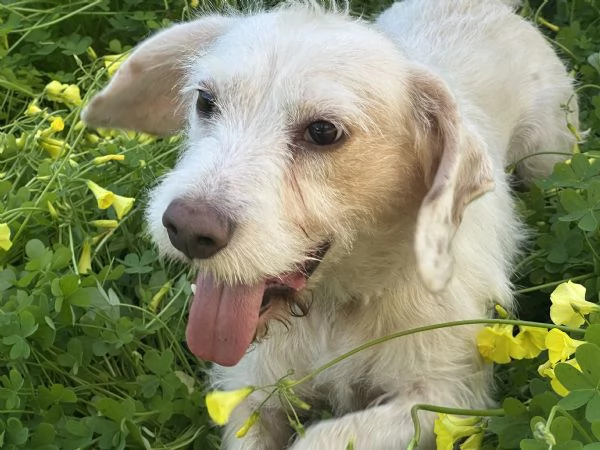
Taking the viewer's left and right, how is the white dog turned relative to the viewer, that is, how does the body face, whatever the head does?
facing the viewer and to the left of the viewer

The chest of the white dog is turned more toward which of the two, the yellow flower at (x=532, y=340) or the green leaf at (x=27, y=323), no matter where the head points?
the green leaf

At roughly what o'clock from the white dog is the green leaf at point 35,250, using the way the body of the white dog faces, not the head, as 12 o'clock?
The green leaf is roughly at 2 o'clock from the white dog.

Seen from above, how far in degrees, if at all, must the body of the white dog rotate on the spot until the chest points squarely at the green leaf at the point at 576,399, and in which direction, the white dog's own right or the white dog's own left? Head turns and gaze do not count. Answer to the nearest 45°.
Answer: approximately 90° to the white dog's own left

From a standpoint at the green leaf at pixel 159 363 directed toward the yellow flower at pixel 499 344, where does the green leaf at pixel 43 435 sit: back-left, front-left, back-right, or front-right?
back-right

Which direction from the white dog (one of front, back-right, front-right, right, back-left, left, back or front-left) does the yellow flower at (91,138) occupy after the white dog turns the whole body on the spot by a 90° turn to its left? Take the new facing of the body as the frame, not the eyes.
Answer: back

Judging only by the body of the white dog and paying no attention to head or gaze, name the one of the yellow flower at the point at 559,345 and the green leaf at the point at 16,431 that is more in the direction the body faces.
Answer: the green leaf

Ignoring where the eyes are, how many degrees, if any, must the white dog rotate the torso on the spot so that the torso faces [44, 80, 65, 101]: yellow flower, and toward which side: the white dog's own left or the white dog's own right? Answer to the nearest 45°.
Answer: approximately 90° to the white dog's own right

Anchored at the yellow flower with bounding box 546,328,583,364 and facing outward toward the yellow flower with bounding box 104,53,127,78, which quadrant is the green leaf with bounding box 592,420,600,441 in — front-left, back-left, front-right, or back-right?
back-left

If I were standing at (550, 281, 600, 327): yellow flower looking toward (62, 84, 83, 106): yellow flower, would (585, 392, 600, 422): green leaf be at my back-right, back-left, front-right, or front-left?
back-left

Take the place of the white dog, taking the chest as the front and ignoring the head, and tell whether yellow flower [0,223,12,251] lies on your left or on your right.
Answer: on your right

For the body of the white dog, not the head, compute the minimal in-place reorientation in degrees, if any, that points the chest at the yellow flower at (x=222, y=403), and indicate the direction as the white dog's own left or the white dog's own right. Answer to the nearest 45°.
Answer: approximately 45° to the white dog's own left

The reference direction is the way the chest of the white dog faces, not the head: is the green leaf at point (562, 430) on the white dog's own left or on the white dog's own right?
on the white dog's own left

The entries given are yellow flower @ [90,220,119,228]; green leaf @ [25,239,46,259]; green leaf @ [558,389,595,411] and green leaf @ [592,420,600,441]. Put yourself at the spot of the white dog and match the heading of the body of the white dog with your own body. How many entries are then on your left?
2

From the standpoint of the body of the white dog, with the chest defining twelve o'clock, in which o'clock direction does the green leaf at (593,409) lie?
The green leaf is roughly at 9 o'clock from the white dog.

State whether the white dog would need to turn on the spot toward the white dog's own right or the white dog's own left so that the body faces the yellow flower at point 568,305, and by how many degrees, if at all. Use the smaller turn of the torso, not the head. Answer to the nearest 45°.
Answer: approximately 90° to the white dog's own left

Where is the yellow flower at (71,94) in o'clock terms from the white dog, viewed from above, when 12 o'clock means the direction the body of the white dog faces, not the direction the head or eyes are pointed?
The yellow flower is roughly at 3 o'clock from the white dog.

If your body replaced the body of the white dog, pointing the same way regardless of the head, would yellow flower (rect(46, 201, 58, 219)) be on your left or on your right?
on your right
